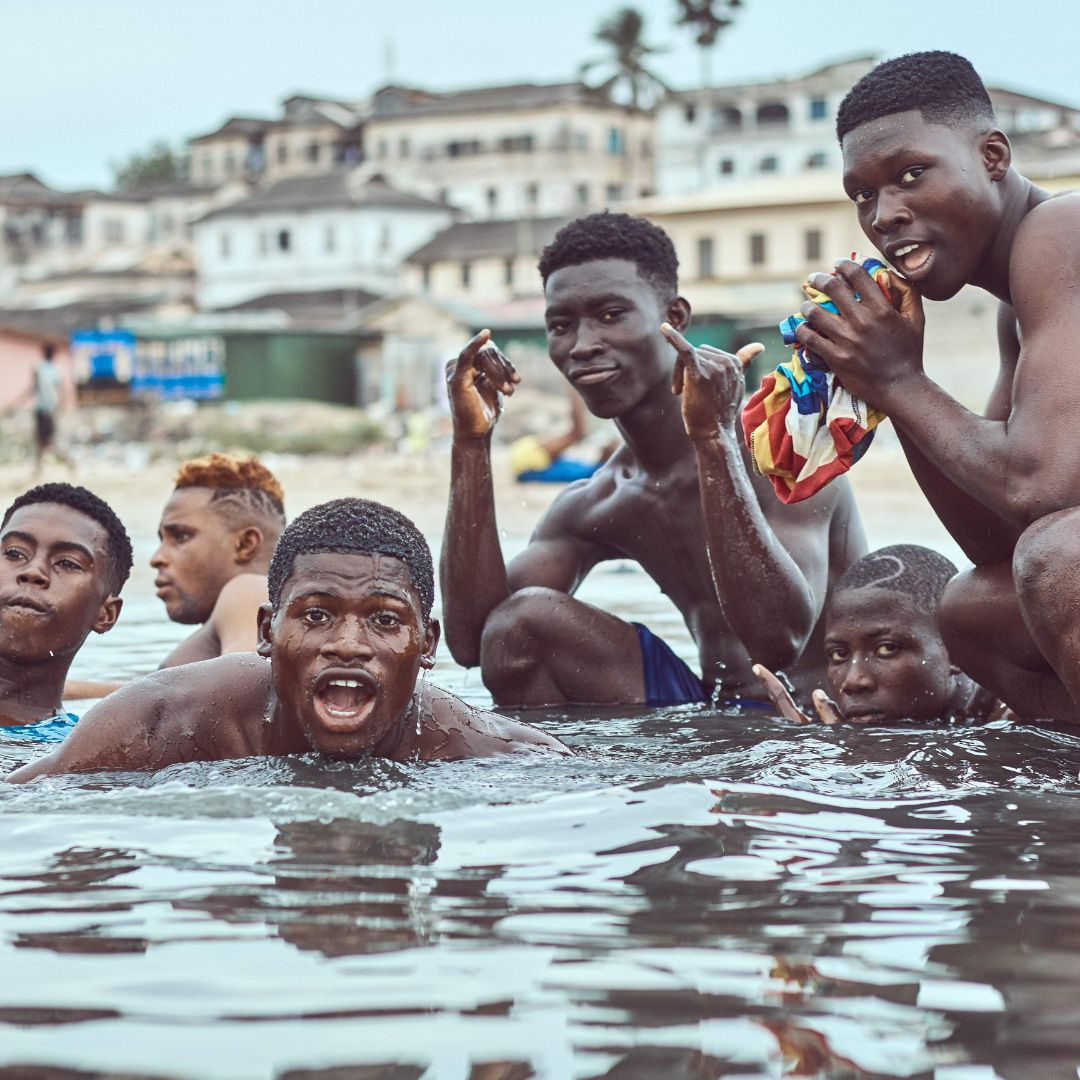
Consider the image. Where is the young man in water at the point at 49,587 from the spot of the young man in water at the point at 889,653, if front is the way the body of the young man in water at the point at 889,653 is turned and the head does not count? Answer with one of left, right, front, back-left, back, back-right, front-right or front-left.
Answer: front-right

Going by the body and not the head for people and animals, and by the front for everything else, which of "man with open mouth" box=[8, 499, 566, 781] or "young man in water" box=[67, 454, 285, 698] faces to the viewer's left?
the young man in water

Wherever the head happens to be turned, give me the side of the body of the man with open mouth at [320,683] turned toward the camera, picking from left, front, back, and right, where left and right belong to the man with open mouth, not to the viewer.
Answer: front

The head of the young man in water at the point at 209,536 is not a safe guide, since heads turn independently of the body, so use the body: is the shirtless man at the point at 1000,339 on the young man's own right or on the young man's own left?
on the young man's own left

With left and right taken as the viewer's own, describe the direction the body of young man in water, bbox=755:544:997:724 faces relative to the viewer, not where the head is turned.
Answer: facing the viewer and to the left of the viewer

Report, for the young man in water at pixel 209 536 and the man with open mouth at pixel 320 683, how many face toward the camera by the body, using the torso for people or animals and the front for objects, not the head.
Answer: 1

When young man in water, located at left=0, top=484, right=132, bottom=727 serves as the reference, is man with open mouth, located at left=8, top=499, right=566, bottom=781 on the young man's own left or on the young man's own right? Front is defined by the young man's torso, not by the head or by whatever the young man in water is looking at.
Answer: on the young man's own left

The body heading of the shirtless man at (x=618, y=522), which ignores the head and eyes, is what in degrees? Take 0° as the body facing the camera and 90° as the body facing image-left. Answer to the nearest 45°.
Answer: approximately 45°

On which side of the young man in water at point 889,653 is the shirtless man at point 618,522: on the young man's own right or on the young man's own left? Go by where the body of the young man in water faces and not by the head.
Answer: on the young man's own right

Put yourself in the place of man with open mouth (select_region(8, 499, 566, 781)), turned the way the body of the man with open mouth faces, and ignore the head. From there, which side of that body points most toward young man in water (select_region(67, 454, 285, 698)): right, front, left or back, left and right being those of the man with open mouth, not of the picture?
back

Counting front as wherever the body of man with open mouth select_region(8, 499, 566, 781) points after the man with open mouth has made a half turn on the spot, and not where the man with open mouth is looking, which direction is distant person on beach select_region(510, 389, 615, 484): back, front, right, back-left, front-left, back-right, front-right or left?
front

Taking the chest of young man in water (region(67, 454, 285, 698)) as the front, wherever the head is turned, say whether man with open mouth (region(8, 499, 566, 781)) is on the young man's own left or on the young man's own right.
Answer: on the young man's own left

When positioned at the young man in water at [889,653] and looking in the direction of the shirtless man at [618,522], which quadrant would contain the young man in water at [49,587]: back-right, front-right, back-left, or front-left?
front-left

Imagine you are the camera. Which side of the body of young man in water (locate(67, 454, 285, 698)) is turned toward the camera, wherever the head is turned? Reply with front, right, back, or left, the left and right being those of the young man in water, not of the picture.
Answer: left
